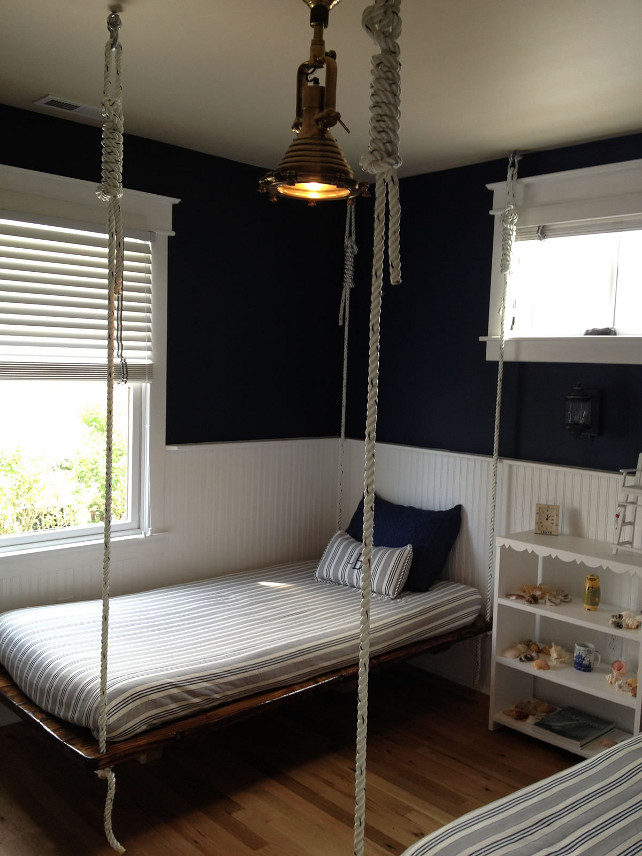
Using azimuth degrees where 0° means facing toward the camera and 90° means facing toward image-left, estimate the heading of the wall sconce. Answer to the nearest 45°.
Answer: approximately 45°

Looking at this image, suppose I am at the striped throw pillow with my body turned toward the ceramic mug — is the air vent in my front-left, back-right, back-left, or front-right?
back-right
